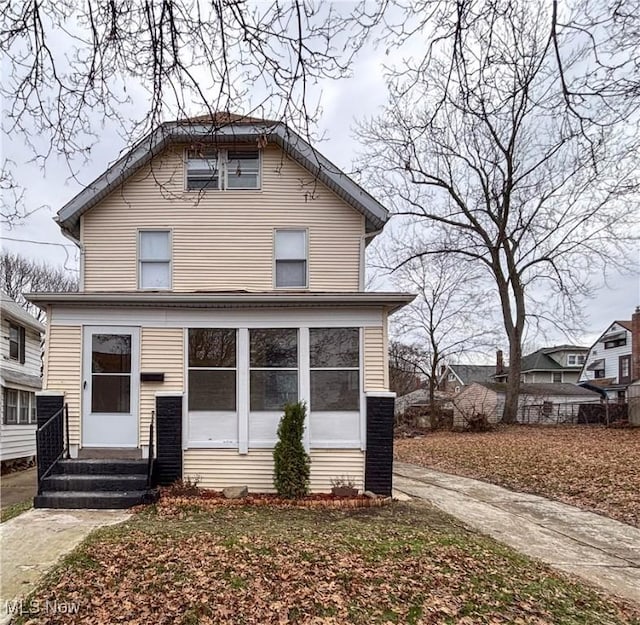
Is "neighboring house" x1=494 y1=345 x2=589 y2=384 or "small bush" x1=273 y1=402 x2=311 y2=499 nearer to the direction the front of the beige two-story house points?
the small bush

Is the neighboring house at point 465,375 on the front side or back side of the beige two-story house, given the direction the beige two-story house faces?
on the back side

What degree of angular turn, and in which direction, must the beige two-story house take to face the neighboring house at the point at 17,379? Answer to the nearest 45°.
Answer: approximately 135° to its right

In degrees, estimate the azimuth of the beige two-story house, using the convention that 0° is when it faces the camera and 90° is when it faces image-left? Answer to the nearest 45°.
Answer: approximately 0°

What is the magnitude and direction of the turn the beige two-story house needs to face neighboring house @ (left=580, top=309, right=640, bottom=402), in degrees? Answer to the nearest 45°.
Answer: approximately 135° to its left
